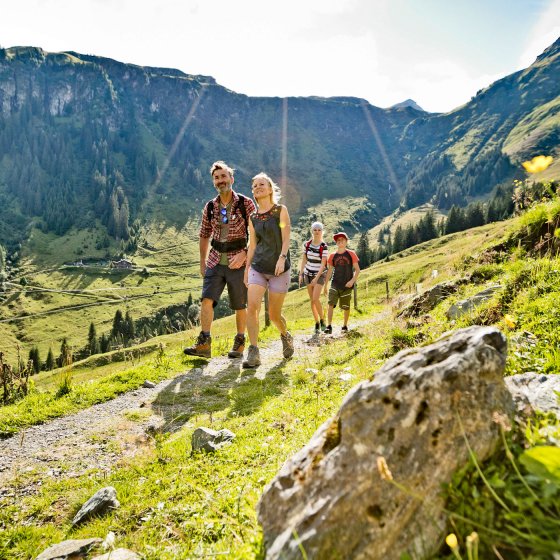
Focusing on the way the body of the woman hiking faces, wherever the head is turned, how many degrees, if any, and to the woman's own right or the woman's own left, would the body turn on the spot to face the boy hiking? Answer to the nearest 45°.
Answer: approximately 180°

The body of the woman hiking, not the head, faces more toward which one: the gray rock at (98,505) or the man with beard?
the gray rock

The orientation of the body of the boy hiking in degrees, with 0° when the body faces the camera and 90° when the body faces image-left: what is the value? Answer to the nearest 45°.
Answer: approximately 0°

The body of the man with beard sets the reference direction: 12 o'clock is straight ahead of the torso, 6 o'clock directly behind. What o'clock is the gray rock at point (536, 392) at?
The gray rock is roughly at 10 o'clock from the man with beard.

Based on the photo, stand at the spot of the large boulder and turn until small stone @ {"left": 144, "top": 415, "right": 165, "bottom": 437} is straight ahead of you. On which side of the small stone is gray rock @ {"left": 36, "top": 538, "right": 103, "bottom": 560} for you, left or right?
left

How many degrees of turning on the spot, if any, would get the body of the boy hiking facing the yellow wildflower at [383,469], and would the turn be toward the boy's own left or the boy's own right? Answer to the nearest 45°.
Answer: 0° — they already face it

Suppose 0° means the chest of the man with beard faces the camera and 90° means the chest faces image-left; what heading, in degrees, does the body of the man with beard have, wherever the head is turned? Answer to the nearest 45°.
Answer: approximately 45°

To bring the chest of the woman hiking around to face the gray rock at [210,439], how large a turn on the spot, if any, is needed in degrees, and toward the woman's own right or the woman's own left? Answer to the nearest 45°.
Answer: approximately 45° to the woman's own left

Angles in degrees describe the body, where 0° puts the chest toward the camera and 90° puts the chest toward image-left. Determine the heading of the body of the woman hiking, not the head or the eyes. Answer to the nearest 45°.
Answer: approximately 45°

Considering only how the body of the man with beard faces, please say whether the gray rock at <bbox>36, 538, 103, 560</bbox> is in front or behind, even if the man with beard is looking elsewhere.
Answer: in front
